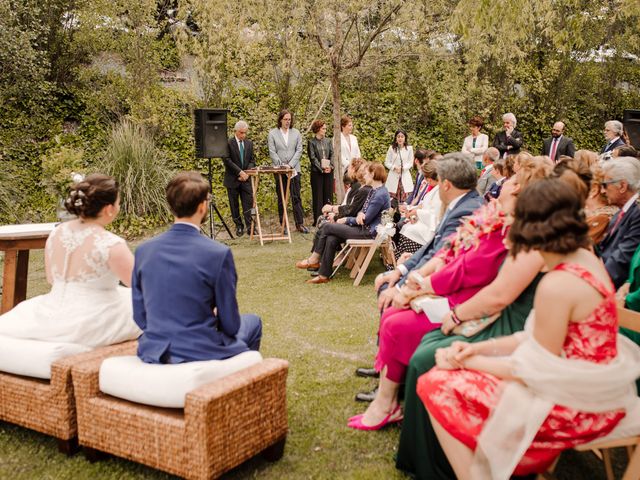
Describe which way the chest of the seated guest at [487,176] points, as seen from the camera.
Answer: to the viewer's left

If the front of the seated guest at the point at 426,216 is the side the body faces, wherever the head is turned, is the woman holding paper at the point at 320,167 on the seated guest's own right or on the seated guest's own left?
on the seated guest's own right

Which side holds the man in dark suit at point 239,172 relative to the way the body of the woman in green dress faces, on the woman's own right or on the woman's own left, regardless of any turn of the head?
on the woman's own right

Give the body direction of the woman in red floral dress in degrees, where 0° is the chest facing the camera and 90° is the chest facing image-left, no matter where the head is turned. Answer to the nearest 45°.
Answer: approximately 135°

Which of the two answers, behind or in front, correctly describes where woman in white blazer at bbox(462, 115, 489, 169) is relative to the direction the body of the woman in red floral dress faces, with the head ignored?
in front

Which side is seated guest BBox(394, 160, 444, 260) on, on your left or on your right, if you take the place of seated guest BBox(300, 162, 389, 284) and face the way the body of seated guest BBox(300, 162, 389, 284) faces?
on your left

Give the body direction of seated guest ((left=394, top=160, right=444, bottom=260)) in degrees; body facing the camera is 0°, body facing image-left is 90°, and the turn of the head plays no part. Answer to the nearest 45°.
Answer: approximately 90°

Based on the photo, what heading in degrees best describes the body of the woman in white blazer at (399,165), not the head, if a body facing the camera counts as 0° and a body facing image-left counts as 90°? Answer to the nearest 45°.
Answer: approximately 0°

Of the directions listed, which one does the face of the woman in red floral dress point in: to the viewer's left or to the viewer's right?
to the viewer's left

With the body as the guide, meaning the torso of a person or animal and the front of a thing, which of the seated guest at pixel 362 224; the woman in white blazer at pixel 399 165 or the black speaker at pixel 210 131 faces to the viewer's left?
the seated guest

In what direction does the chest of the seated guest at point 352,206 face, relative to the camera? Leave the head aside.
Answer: to the viewer's left

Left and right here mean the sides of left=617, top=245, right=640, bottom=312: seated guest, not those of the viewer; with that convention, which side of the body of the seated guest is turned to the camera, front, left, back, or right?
left

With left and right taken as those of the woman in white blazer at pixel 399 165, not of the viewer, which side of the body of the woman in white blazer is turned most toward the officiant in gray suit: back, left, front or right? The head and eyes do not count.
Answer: right

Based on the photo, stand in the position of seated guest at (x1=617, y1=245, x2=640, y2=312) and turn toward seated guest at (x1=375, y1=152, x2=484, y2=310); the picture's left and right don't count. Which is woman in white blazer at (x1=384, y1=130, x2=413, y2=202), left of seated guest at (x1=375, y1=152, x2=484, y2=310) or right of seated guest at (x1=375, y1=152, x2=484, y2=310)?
right
